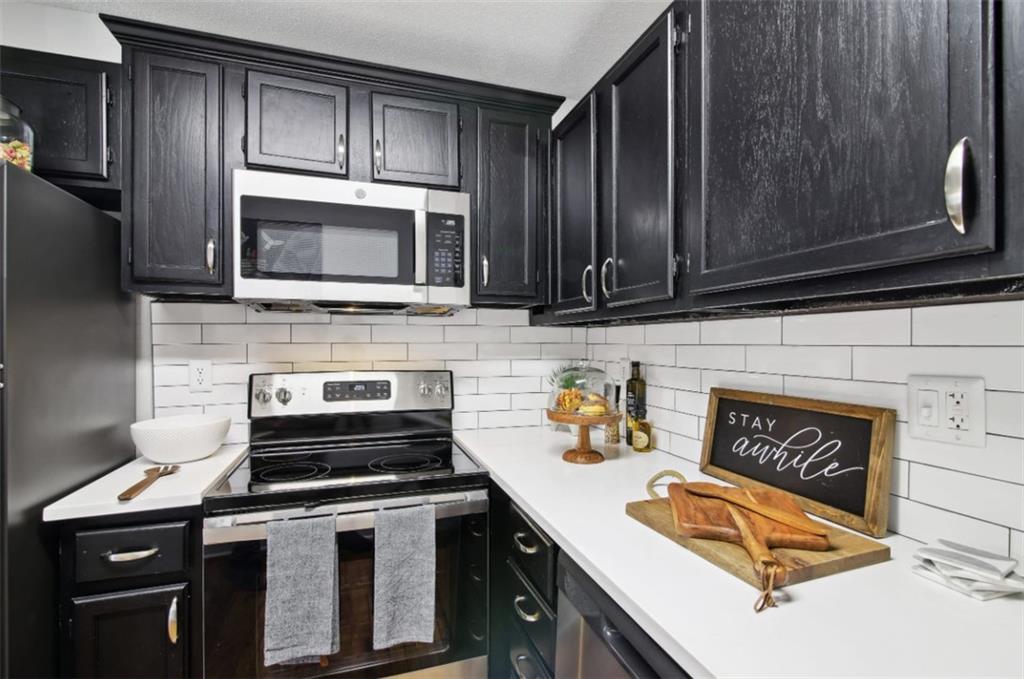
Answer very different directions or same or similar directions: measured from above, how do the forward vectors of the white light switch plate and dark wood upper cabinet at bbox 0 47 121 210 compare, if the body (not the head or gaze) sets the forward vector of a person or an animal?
very different directions

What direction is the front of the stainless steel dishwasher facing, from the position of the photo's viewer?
facing the viewer and to the left of the viewer

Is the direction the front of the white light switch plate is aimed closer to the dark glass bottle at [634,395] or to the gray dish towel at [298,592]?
the gray dish towel

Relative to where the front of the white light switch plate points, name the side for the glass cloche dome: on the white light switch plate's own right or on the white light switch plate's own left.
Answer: on the white light switch plate's own right

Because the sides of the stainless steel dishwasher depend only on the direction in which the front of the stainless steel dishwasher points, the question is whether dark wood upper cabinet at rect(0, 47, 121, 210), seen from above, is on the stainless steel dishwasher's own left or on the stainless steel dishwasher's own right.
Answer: on the stainless steel dishwasher's own right

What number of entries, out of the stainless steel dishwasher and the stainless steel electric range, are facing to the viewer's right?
0

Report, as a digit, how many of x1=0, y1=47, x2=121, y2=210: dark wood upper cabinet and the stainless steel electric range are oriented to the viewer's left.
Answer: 0

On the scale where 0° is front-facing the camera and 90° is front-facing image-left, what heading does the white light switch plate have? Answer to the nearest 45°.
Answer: approximately 45°

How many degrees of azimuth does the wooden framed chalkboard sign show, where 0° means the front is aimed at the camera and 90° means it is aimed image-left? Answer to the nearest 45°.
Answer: approximately 45°

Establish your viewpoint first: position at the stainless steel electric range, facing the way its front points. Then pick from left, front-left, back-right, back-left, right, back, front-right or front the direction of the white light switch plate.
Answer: front-left

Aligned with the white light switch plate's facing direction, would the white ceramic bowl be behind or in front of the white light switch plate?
in front

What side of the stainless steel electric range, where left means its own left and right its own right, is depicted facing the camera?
front
